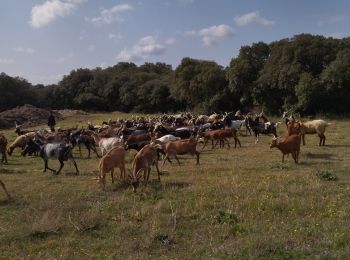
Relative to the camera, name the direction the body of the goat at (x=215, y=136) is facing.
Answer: to the viewer's left

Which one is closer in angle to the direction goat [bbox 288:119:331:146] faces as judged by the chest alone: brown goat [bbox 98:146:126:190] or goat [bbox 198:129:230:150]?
the goat

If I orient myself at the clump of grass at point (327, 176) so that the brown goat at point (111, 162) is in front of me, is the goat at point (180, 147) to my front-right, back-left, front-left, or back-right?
front-right

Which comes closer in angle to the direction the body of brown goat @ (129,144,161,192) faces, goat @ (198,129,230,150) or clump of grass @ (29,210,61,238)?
the clump of grass

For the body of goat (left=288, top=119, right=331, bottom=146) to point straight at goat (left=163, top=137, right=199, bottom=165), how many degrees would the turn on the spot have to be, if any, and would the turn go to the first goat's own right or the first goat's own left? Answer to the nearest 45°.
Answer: approximately 45° to the first goat's own left

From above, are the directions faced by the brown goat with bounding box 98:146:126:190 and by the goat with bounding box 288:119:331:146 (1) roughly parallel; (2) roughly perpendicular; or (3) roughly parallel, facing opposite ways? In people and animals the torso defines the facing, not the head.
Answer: roughly perpendicular

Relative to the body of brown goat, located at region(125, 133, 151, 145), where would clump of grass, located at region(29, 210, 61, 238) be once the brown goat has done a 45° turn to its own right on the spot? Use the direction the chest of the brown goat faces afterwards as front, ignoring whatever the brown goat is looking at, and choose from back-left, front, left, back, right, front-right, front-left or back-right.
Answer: back-left

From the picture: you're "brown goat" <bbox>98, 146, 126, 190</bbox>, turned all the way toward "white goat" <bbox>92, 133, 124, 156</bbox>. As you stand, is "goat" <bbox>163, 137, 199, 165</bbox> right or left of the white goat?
right

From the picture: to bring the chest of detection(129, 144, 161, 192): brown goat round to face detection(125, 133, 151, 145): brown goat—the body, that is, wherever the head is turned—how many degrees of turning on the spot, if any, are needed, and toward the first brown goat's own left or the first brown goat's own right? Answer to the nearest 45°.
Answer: approximately 135° to the first brown goat's own right

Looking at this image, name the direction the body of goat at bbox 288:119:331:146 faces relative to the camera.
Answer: to the viewer's left

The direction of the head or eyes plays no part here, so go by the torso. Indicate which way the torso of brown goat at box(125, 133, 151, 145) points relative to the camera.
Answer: to the viewer's left

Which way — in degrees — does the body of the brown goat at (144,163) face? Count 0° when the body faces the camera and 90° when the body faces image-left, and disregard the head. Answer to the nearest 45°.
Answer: approximately 45°
